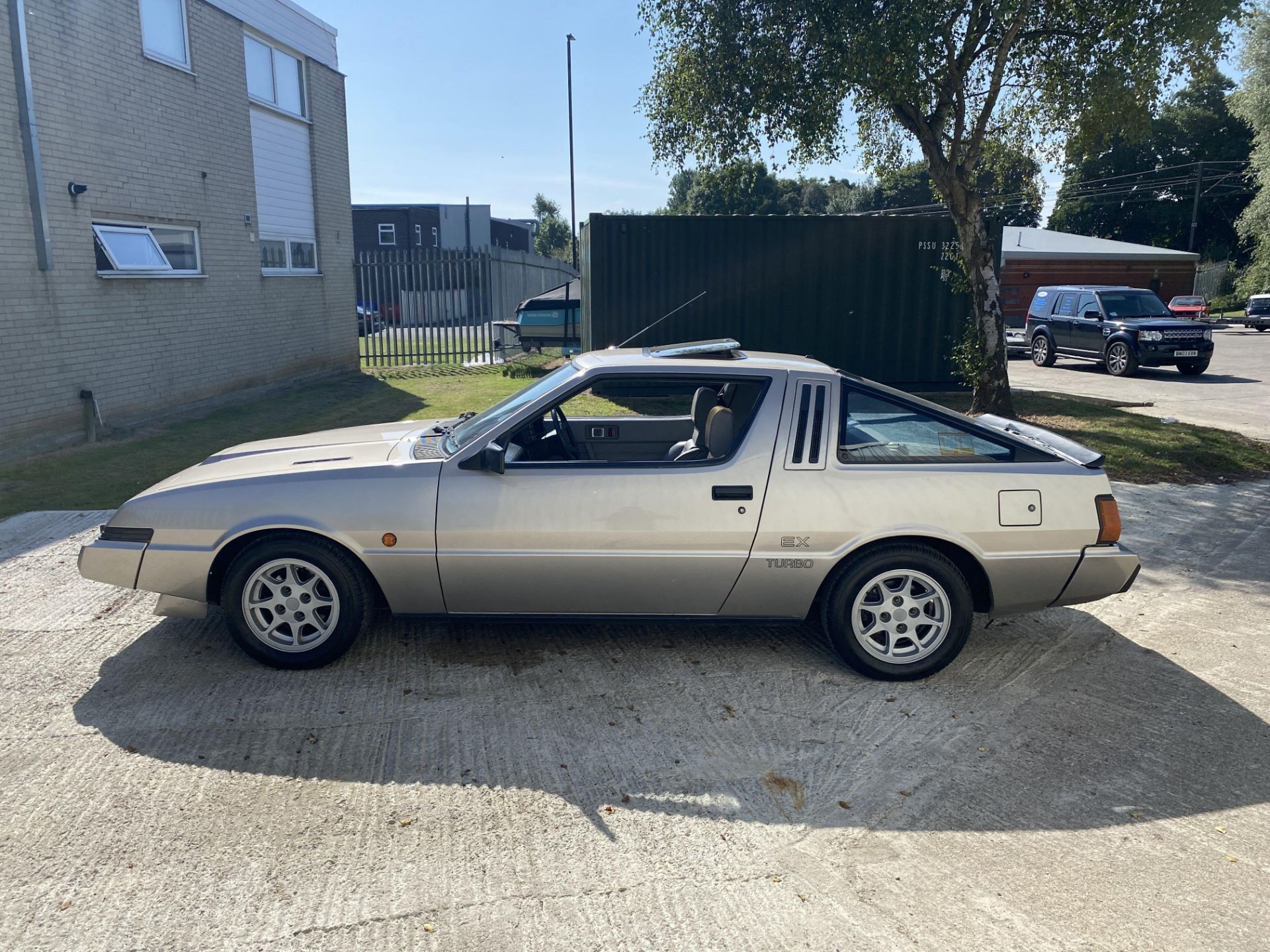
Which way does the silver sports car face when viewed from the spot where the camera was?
facing to the left of the viewer

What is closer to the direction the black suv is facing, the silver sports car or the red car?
the silver sports car

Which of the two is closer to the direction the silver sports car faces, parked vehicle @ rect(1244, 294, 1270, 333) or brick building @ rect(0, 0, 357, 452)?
the brick building

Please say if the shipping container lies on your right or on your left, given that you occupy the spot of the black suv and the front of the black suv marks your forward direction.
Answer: on your right

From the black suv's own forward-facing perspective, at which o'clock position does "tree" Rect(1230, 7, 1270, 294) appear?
The tree is roughly at 8 o'clock from the black suv.

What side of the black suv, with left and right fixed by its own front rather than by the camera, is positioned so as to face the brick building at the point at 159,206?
right

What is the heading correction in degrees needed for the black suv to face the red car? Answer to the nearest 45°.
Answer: approximately 135° to its left

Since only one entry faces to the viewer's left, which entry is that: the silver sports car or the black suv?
the silver sports car

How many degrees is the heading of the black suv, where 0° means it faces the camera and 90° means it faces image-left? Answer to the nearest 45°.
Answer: approximately 315°

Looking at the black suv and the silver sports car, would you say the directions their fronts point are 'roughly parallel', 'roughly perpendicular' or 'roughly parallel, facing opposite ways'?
roughly perpendicular

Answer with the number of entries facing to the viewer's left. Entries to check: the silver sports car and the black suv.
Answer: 1

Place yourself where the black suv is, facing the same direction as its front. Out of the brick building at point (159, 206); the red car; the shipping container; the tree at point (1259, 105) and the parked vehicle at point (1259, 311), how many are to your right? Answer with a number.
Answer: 2

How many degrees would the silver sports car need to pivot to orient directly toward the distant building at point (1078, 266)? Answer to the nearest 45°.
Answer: approximately 135° to its right

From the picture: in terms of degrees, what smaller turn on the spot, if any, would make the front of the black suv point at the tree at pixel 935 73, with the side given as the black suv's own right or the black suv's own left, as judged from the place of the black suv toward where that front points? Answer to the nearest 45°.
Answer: approximately 45° to the black suv's own right

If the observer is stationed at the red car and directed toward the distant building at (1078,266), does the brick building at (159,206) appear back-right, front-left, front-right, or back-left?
back-left

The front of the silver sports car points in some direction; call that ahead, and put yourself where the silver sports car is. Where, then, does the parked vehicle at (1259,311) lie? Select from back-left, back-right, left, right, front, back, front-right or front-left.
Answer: back-right

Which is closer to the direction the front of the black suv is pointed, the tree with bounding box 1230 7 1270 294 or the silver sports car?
the silver sports car

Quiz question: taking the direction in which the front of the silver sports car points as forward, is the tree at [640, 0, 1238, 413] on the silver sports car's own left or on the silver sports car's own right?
on the silver sports car's own right

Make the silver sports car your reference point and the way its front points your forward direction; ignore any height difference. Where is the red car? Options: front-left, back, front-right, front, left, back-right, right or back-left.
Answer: back-right
